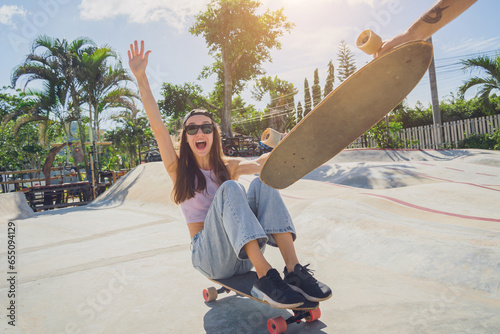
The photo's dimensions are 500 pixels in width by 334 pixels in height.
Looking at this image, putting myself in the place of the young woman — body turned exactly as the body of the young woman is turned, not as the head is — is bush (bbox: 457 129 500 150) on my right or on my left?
on my left

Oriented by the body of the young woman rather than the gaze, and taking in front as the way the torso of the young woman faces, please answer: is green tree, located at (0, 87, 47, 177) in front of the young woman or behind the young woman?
behind

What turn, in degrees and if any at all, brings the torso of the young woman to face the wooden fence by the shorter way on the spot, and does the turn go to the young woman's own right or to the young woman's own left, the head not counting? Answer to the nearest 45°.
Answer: approximately 90° to the young woman's own left

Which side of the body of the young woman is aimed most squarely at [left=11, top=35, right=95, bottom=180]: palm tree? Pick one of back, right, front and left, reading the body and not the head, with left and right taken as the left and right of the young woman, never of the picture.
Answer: back

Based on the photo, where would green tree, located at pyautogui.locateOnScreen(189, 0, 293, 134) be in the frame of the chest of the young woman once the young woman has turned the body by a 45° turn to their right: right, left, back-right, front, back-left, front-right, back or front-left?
back

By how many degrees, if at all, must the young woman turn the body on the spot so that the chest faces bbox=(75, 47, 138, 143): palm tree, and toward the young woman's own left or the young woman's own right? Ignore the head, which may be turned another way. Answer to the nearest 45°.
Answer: approximately 135° to the young woman's own left

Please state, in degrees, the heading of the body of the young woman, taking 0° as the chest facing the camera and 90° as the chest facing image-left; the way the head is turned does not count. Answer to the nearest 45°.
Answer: approximately 315°
